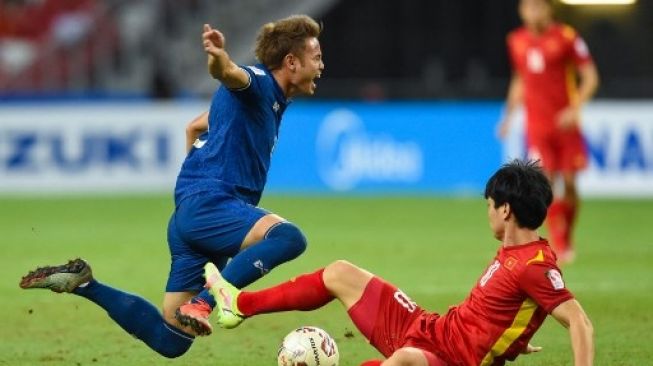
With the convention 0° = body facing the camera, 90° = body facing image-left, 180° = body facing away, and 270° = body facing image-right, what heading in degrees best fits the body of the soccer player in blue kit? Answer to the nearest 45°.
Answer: approximately 270°

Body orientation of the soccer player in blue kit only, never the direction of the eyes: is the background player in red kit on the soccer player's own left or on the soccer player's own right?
on the soccer player's own left
